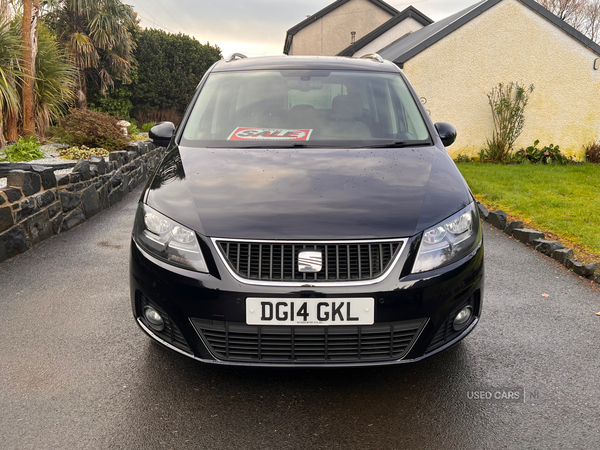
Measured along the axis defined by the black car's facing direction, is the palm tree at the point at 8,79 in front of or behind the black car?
behind

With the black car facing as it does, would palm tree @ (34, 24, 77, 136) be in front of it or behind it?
behind

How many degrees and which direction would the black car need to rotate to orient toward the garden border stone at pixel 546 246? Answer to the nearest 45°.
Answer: approximately 135° to its left

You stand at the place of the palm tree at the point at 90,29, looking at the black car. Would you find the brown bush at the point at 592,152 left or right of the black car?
left

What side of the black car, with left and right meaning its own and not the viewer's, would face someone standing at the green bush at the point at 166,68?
back

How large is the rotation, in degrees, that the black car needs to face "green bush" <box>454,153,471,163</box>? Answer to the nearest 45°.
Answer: approximately 180°

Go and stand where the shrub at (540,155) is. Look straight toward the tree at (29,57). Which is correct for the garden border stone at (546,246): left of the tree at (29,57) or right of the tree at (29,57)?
left

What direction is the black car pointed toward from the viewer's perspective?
toward the camera

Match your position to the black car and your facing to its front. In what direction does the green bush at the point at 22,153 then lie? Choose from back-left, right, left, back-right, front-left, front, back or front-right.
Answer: back-right

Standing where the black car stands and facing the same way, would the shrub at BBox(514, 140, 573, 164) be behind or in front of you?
behind

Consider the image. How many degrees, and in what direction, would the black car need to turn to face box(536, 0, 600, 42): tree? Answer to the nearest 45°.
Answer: approximately 135° to its left
